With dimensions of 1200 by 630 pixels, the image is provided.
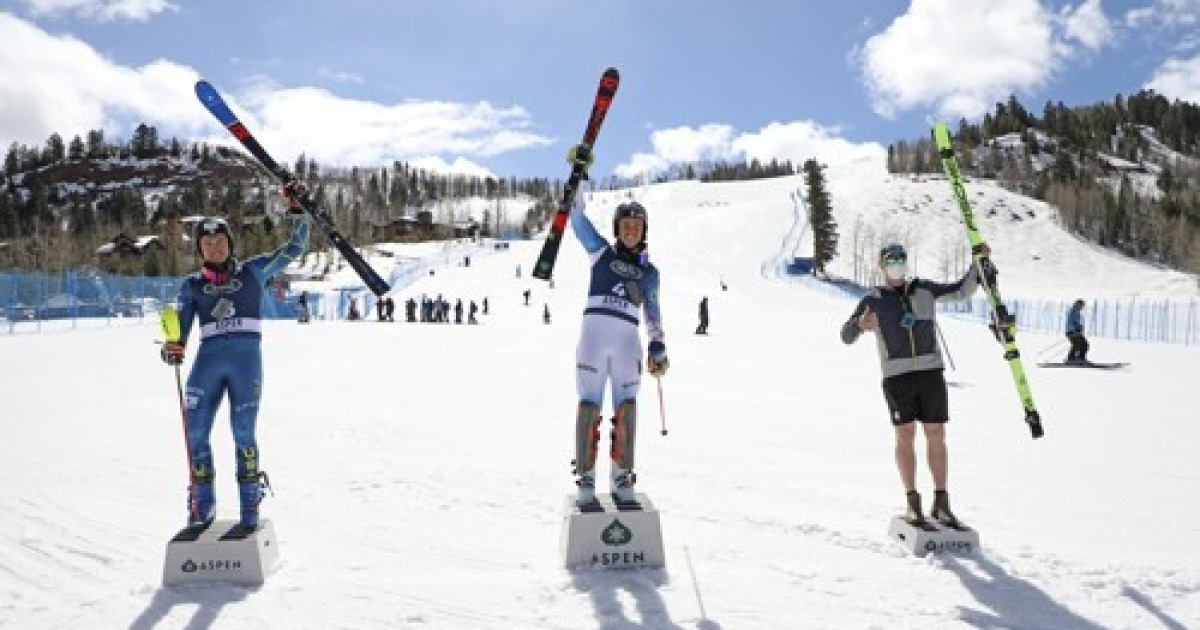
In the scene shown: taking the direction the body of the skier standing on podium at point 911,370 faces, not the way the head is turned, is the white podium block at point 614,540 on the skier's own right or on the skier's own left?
on the skier's own right

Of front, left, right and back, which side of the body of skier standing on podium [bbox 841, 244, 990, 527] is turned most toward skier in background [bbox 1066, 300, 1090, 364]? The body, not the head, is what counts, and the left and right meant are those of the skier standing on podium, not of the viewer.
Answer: back

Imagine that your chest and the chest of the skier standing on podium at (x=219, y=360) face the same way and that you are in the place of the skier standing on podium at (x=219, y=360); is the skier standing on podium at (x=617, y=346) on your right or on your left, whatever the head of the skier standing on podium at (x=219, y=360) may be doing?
on your left

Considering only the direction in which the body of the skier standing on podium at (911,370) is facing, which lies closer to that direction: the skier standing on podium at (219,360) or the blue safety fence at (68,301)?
the skier standing on podium

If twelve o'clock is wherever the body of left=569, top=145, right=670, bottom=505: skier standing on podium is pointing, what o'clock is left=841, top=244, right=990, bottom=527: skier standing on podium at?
left=841, top=244, right=990, bottom=527: skier standing on podium is roughly at 9 o'clock from left=569, top=145, right=670, bottom=505: skier standing on podium.

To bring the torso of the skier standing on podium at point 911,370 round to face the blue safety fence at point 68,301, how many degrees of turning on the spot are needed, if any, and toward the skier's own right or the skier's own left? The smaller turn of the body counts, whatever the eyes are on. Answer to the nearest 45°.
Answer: approximately 135° to the skier's own right

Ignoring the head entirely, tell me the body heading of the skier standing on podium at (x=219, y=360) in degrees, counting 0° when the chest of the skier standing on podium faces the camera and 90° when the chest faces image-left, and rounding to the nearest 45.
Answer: approximately 0°

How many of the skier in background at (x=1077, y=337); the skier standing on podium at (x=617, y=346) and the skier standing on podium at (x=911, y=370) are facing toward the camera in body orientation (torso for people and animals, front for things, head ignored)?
2
